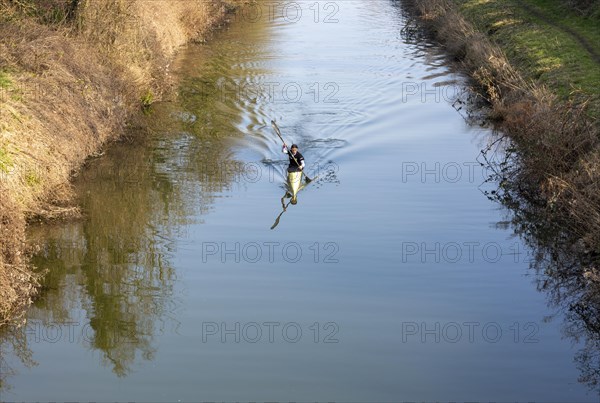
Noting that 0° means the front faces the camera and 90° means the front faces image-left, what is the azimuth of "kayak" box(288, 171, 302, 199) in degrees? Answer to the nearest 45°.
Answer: approximately 0°
